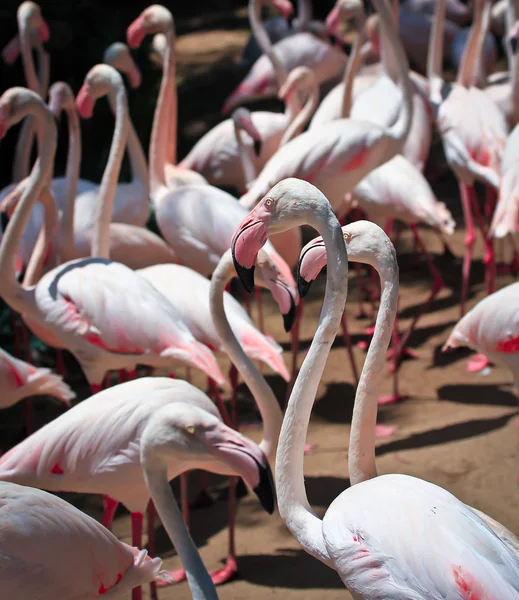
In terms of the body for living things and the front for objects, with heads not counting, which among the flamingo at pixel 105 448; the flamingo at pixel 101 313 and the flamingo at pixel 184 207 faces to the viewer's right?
the flamingo at pixel 105 448

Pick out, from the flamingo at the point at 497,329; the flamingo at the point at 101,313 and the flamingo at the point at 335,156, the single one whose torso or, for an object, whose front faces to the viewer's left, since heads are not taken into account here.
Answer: the flamingo at the point at 101,313

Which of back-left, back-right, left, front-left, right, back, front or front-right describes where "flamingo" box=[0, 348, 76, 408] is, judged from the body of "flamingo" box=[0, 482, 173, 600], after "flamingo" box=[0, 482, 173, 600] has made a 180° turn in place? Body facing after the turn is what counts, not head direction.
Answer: left

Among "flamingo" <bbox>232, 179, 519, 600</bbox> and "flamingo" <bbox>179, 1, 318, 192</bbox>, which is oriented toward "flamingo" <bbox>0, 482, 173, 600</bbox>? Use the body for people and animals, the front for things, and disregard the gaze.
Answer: "flamingo" <bbox>232, 179, 519, 600</bbox>

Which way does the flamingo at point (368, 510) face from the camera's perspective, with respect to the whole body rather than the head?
to the viewer's left

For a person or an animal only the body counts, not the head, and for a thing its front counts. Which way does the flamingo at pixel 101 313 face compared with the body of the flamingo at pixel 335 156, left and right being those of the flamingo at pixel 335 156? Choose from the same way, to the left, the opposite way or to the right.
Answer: the opposite way

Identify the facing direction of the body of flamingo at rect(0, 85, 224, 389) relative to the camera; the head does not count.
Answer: to the viewer's left

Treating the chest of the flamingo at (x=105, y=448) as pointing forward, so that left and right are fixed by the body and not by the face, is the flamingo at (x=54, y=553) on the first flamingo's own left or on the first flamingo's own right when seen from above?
on the first flamingo's own right

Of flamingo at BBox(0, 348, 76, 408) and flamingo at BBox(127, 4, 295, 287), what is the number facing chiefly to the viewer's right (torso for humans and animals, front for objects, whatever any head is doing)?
0

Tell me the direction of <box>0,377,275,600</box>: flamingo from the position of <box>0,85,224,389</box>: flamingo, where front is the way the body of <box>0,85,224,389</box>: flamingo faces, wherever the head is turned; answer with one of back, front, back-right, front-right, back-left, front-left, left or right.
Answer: left
